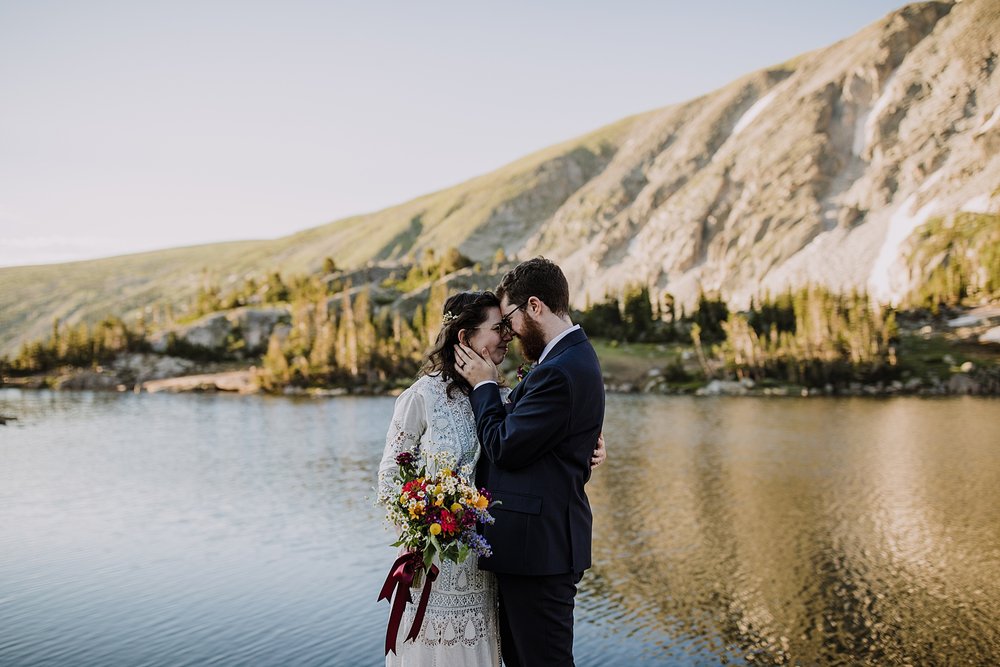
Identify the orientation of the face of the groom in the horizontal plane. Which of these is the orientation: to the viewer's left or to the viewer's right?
to the viewer's left

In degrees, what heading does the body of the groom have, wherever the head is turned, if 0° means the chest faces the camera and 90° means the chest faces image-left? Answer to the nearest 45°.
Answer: approximately 90°
